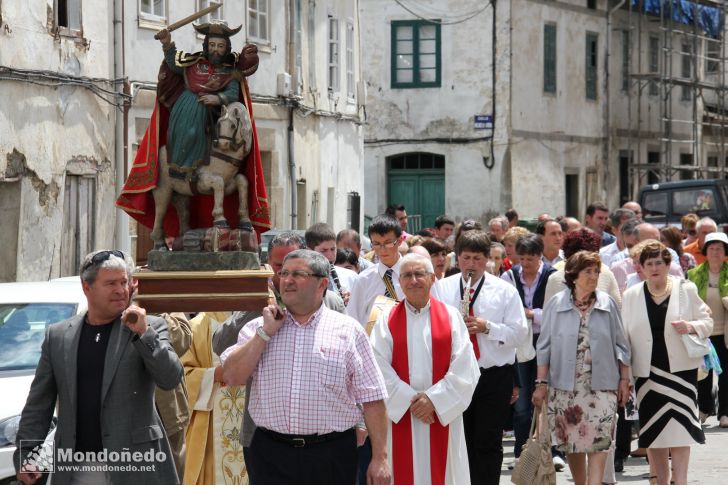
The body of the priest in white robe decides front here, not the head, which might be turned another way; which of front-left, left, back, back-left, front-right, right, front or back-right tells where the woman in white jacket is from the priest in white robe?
back-left

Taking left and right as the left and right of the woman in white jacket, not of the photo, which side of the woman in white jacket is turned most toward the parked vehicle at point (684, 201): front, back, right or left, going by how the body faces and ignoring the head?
back

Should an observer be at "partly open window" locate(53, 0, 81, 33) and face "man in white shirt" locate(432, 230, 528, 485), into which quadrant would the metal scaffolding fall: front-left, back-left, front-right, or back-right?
back-left

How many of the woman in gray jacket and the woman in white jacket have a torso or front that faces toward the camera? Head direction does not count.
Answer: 2

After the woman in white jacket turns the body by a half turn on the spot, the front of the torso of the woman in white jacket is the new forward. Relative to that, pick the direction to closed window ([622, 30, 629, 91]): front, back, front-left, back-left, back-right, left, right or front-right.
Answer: front

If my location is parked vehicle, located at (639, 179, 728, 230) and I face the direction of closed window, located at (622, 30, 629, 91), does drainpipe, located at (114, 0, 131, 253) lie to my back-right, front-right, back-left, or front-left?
back-left

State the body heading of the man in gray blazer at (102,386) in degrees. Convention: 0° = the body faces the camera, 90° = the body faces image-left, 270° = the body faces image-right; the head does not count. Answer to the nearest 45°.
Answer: approximately 0°

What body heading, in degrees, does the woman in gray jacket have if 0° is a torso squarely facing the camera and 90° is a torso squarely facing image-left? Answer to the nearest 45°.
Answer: approximately 0°

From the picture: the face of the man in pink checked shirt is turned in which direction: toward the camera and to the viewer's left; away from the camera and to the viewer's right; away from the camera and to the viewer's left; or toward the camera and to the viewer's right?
toward the camera and to the viewer's left

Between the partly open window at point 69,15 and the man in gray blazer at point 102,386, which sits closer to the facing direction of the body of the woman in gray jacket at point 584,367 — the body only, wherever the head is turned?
the man in gray blazer

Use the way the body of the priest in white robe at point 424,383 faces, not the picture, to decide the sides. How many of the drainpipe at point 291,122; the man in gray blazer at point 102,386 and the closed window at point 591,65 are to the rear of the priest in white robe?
2
